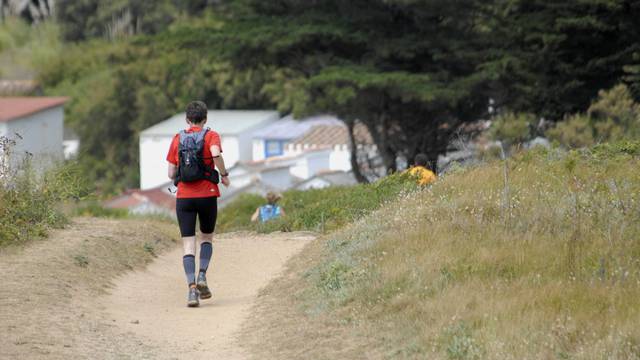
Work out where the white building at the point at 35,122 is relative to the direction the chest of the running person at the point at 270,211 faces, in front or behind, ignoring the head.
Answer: in front

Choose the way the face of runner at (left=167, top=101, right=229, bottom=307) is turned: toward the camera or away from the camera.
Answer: away from the camera

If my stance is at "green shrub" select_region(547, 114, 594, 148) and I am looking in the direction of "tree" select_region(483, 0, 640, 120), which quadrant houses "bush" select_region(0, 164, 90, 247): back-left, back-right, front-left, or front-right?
back-left

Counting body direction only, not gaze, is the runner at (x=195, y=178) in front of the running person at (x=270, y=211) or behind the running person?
behind

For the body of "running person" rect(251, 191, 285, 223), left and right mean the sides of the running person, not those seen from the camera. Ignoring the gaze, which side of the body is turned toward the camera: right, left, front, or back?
back

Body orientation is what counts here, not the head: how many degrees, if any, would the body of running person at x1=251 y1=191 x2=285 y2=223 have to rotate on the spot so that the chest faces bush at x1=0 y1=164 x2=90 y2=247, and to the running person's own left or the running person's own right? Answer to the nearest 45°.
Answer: approximately 135° to the running person's own left

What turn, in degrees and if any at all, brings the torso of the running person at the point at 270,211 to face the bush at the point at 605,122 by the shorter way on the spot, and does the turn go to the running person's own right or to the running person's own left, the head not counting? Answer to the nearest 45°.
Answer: approximately 45° to the running person's own right
